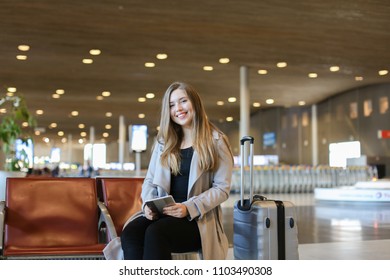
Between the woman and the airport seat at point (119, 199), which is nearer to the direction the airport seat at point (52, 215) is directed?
the woman

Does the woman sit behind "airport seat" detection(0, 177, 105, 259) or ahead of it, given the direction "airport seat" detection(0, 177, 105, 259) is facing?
ahead

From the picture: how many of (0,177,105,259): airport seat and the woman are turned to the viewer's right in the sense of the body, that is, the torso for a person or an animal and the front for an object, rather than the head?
0

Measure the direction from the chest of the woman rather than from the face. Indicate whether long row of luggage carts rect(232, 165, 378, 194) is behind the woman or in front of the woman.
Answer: behind

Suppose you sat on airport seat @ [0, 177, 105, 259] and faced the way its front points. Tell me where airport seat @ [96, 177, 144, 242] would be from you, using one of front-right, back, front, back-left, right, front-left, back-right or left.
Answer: left

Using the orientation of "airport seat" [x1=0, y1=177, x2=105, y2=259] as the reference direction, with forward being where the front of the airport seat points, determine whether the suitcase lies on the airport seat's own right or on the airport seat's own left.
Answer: on the airport seat's own left

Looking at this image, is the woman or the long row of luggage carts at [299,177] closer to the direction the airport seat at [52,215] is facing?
the woman

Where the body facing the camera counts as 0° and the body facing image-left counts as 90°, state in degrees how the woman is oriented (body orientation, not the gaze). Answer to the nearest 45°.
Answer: approximately 45°

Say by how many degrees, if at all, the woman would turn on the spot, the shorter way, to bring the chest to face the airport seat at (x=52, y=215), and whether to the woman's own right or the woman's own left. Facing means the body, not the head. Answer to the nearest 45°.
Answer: approximately 90° to the woman's own right
